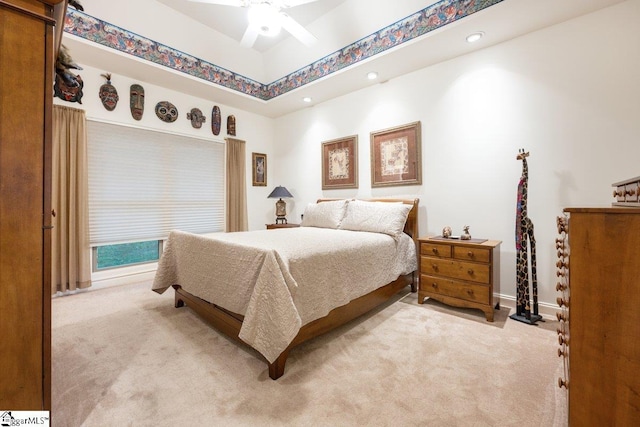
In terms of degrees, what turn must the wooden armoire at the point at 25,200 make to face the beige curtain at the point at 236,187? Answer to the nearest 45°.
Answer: approximately 45° to its left

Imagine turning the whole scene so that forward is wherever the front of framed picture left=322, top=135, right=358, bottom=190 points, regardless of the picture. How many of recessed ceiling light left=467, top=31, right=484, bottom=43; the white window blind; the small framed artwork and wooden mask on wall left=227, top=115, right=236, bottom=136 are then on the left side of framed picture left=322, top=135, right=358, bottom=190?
1

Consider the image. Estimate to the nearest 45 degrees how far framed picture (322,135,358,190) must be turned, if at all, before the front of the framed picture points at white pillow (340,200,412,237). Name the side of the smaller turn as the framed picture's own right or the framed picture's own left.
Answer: approximately 45° to the framed picture's own left

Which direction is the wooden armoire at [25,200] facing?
to the viewer's right

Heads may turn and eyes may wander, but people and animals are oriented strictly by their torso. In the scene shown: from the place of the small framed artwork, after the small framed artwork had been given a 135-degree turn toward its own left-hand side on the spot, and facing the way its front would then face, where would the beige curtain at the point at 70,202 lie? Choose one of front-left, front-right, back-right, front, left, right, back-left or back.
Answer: back-left

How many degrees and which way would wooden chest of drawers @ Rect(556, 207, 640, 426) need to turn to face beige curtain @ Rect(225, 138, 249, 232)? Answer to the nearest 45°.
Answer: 0° — it already faces it

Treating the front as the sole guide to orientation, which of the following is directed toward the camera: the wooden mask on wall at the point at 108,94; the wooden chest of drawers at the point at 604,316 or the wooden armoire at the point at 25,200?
the wooden mask on wall

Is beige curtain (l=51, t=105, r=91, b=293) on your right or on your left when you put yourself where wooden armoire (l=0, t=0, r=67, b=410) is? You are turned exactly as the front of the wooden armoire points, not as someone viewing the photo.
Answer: on your left

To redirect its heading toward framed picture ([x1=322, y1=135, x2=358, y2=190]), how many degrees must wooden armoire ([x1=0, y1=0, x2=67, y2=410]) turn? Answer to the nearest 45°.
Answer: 0° — it already faces it

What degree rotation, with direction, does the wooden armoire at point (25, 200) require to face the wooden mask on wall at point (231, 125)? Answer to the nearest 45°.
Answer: approximately 45° to its left

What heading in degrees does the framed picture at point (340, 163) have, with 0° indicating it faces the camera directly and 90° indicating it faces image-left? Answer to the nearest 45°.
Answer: approximately 45°

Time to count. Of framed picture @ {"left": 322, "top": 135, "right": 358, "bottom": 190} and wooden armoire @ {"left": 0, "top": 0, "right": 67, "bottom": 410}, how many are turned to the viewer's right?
1

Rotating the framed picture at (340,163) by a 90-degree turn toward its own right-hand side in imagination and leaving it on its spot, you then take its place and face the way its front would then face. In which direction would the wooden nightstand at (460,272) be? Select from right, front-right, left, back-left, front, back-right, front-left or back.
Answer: back
